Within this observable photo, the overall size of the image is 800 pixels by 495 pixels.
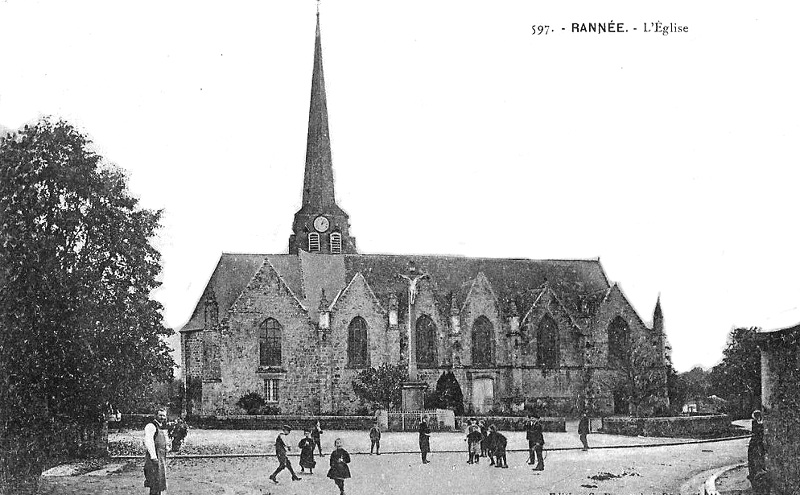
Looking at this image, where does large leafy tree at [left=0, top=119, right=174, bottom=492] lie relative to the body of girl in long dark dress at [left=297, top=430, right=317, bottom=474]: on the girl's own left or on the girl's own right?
on the girl's own right

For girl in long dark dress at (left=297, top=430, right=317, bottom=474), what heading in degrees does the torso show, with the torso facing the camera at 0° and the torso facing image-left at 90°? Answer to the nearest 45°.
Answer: approximately 0°

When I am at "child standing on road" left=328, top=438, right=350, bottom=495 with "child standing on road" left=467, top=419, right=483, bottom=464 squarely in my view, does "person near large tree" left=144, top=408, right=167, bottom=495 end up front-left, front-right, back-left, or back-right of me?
back-left

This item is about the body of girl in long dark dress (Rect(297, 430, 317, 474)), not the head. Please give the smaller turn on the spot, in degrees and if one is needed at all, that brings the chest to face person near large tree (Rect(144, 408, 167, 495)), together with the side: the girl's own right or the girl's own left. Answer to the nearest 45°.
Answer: approximately 45° to the girl's own right

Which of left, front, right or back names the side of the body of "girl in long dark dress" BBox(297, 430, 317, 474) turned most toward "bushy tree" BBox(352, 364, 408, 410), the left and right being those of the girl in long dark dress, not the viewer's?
back
